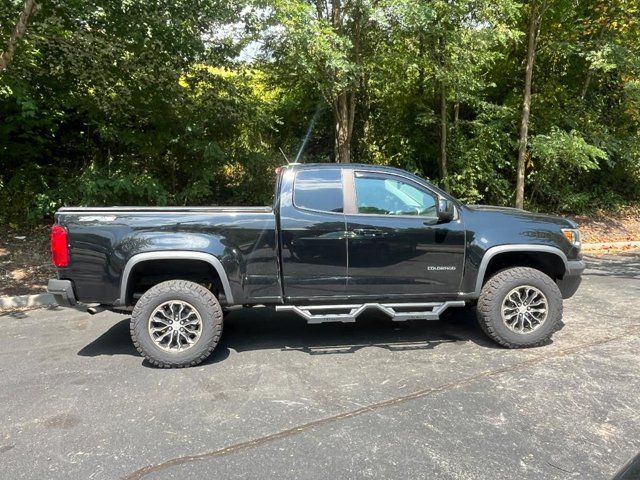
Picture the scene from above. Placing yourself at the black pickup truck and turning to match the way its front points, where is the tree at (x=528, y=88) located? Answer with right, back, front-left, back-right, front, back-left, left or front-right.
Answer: front-left

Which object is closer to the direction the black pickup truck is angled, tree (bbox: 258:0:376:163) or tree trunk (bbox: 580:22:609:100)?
the tree trunk

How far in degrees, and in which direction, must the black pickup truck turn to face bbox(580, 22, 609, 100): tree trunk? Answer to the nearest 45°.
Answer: approximately 45° to its left

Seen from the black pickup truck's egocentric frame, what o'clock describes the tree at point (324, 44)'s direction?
The tree is roughly at 9 o'clock from the black pickup truck.

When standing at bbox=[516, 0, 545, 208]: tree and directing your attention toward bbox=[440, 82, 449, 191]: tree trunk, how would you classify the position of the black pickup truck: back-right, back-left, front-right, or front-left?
front-left

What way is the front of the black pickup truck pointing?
to the viewer's right

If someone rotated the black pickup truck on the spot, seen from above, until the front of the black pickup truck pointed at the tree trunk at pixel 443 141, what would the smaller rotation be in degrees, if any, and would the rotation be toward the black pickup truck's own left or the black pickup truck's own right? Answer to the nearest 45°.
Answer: approximately 90° to the black pickup truck's own left

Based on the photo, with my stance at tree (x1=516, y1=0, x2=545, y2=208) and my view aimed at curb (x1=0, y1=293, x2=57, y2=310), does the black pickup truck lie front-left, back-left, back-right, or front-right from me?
front-left

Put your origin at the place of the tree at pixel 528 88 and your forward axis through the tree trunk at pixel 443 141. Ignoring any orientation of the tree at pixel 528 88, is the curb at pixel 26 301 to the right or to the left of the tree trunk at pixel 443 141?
left

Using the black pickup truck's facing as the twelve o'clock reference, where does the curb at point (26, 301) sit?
The curb is roughly at 7 o'clock from the black pickup truck.
